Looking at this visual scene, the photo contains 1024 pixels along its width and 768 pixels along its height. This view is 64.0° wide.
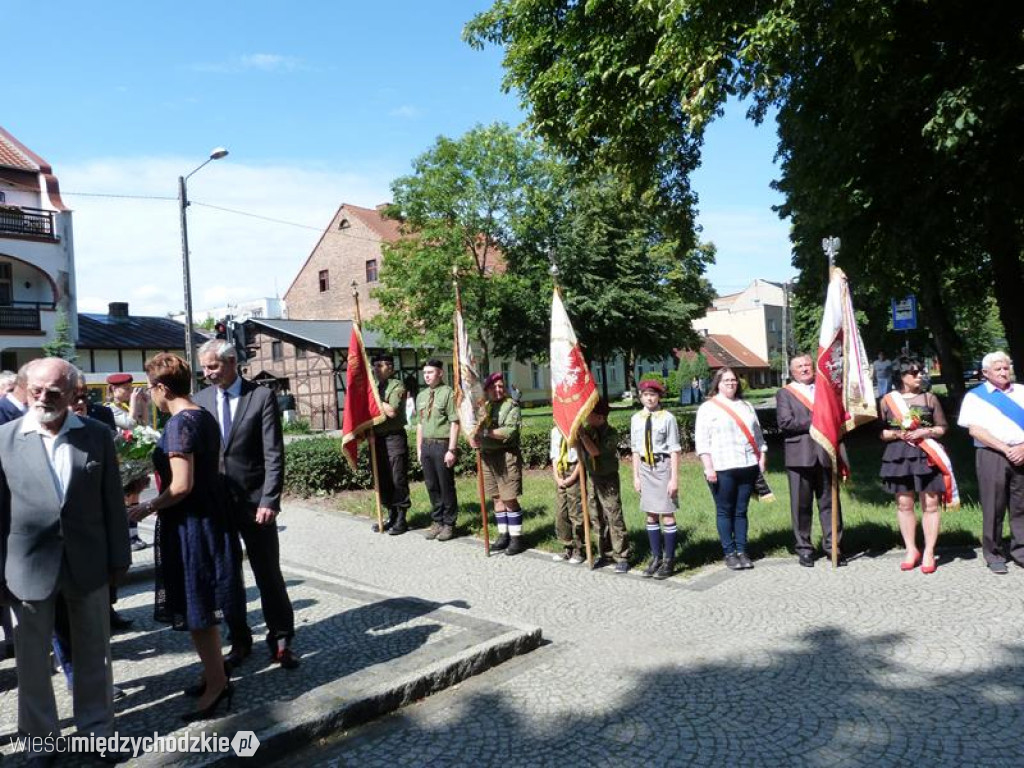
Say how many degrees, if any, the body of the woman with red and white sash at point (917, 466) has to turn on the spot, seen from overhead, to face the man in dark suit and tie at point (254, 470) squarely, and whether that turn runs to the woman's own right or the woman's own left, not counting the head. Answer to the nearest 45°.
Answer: approximately 45° to the woman's own right

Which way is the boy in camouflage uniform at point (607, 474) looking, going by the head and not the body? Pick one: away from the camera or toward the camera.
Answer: toward the camera

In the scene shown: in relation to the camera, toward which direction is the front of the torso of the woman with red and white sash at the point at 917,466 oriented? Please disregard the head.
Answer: toward the camera

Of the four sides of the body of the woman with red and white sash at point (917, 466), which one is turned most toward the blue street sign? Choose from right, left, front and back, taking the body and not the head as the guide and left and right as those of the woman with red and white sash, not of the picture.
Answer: back

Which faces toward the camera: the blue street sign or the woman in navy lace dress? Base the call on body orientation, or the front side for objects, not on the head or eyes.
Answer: the blue street sign

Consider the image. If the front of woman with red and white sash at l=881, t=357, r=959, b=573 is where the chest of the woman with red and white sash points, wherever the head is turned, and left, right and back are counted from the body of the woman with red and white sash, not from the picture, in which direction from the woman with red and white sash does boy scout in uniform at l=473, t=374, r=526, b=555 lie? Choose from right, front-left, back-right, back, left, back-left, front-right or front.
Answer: right

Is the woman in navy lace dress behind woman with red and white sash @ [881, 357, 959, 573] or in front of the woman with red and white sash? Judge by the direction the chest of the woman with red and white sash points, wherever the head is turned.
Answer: in front

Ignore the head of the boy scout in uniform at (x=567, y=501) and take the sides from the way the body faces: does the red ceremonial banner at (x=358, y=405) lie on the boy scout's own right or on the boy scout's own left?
on the boy scout's own right

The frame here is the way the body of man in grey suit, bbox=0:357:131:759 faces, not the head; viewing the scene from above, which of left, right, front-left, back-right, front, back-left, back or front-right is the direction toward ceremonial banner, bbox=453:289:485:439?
back-left

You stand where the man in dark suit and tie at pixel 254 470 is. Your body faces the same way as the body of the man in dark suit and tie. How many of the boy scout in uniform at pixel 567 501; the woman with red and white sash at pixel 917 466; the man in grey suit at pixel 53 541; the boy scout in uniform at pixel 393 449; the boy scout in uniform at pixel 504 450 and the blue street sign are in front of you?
1

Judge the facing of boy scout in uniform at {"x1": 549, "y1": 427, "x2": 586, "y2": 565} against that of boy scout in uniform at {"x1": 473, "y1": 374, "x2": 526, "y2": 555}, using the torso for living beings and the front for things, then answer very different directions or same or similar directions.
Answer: same or similar directions
